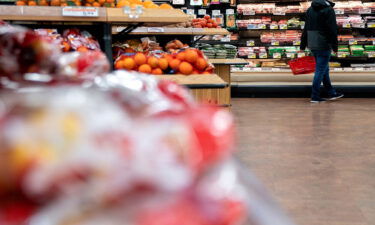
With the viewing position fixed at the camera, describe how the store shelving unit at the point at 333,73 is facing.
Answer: facing the viewer

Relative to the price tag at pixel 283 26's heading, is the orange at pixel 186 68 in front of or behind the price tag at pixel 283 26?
in front

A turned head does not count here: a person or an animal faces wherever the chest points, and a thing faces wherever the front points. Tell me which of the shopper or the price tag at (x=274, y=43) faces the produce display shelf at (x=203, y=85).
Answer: the price tag

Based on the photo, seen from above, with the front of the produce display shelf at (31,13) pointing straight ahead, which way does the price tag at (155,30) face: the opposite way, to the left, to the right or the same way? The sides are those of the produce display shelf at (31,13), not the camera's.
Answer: the same way

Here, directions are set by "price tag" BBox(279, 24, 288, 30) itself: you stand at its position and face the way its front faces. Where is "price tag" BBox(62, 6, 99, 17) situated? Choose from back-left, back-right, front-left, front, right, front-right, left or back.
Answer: front

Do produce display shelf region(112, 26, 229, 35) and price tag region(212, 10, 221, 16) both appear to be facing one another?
no

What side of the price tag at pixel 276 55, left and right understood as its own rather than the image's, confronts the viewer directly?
front

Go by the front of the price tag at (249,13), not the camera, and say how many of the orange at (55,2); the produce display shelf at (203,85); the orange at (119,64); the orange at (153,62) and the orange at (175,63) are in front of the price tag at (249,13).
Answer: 5

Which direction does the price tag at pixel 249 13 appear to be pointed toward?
toward the camera

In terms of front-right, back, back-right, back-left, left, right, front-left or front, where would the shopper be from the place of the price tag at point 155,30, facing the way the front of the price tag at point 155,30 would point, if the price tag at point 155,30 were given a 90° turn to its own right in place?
back-right

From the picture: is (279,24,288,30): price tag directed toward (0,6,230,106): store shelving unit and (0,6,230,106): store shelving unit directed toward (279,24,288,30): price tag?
no

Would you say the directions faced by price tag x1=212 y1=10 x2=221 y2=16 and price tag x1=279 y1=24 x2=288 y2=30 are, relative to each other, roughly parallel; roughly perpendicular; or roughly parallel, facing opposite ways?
roughly parallel

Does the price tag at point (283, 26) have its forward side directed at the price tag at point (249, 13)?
no

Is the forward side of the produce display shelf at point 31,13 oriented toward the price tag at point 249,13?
no

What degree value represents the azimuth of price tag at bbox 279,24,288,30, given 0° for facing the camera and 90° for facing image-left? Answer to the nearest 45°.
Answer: approximately 0°

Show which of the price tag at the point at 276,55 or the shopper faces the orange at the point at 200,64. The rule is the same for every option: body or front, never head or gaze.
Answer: the price tag

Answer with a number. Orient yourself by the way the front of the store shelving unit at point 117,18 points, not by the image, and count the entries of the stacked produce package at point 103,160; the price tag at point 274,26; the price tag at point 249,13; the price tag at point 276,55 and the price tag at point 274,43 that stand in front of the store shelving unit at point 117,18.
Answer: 1

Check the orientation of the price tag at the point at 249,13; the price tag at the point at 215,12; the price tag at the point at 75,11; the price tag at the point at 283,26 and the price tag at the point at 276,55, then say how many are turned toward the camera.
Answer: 5

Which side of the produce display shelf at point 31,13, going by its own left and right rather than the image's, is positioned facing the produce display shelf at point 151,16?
left

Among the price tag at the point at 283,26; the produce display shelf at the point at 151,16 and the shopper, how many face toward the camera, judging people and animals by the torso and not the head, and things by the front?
2
